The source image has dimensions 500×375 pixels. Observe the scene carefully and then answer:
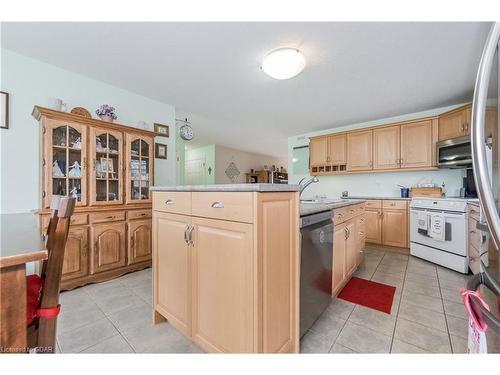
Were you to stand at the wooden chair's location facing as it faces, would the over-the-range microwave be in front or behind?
behind

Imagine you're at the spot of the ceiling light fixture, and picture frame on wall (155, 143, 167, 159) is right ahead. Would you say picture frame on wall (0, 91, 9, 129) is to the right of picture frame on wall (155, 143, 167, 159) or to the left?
left

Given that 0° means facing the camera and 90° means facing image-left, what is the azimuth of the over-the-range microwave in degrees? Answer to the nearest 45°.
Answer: approximately 45°

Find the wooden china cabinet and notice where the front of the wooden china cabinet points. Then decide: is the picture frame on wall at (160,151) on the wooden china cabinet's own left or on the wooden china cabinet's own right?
on the wooden china cabinet's own left

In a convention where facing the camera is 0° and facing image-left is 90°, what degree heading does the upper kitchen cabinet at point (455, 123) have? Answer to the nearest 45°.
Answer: approximately 45°

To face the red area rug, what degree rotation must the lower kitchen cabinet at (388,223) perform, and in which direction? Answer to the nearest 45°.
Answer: approximately 45° to its left
